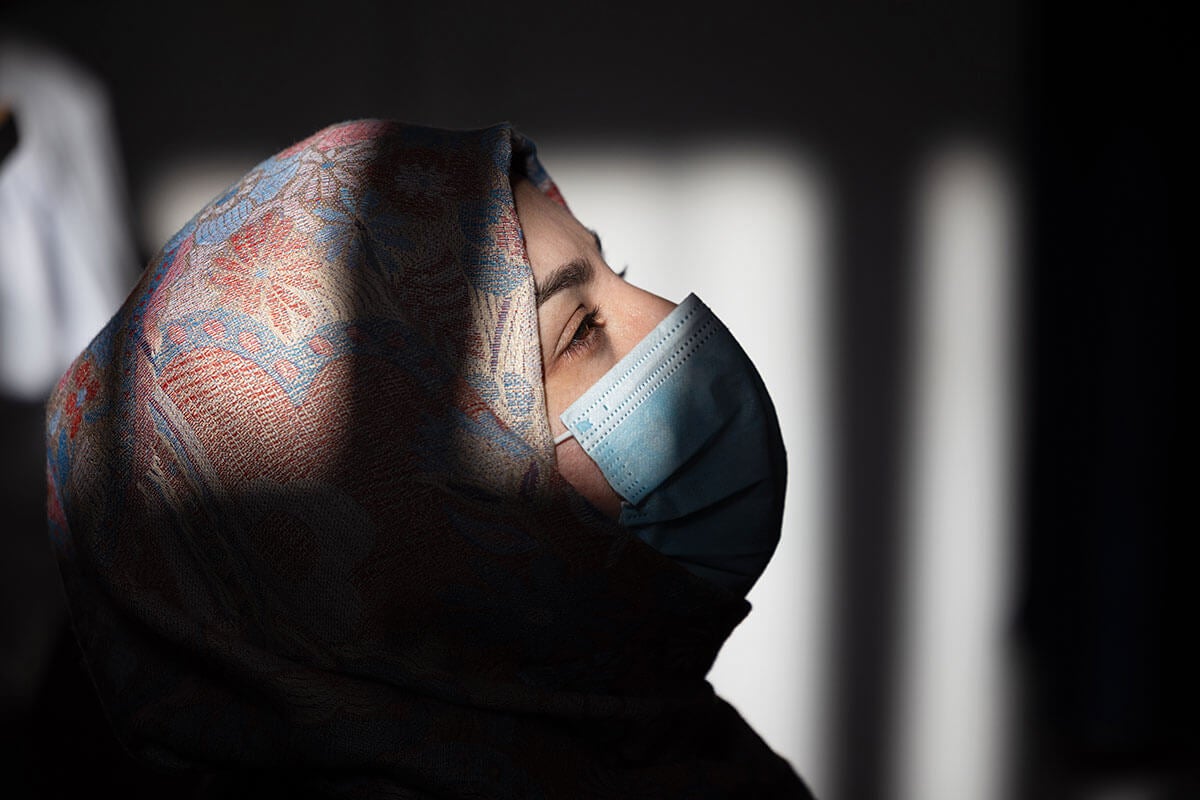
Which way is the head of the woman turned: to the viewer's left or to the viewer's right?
to the viewer's right

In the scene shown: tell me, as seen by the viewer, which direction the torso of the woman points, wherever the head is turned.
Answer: to the viewer's right

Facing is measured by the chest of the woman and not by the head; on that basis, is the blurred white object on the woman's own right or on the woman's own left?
on the woman's own left
